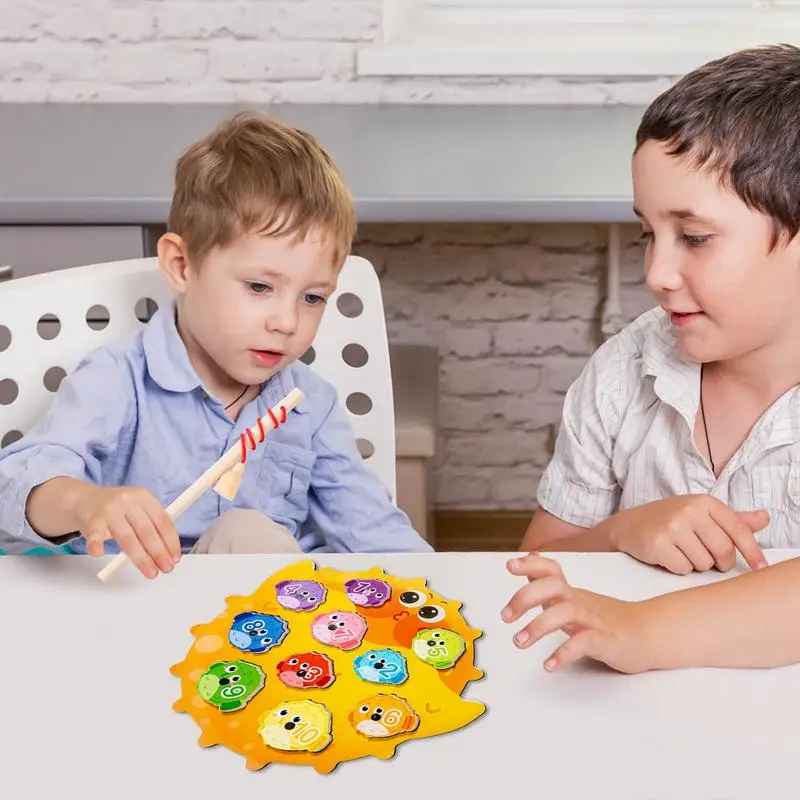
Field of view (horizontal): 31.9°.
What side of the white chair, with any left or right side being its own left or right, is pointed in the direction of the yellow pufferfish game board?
front

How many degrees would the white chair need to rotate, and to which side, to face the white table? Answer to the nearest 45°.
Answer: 0° — it already faces it

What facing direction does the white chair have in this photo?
toward the camera

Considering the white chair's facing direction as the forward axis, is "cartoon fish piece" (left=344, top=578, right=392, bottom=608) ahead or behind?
ahead
